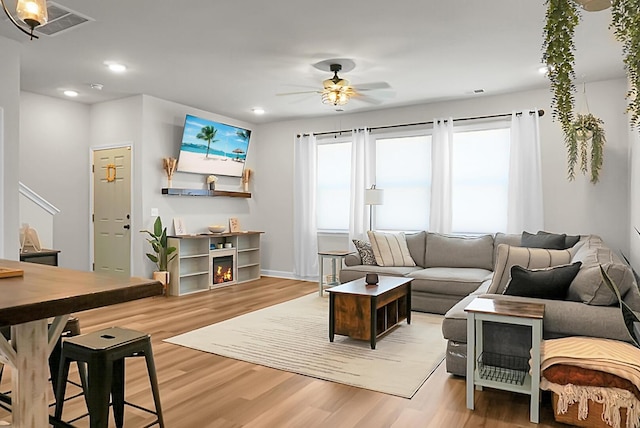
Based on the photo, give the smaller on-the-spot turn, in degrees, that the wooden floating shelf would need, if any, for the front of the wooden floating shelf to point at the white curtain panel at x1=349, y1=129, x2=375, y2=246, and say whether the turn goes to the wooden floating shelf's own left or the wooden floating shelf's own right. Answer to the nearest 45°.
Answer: approximately 45° to the wooden floating shelf's own left

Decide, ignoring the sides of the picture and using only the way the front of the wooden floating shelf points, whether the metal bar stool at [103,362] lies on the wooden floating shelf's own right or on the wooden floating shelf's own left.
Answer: on the wooden floating shelf's own right

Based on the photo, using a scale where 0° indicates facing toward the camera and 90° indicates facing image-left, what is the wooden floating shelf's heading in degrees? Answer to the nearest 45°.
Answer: approximately 315°

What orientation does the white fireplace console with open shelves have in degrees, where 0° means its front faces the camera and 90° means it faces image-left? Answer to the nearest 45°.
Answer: approximately 315°

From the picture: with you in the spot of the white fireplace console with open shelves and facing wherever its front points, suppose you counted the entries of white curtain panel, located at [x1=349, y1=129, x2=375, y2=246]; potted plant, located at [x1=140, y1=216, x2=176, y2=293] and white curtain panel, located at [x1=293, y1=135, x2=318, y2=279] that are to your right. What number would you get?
1
